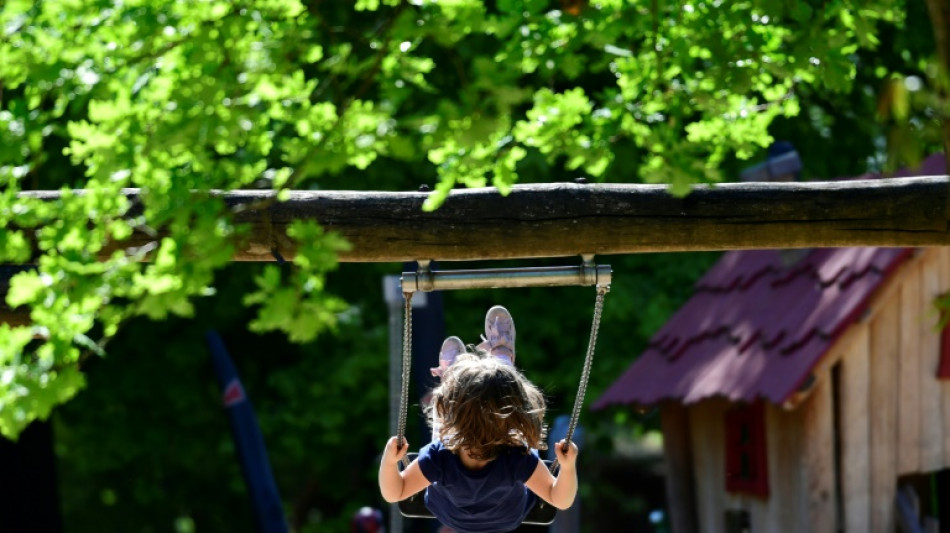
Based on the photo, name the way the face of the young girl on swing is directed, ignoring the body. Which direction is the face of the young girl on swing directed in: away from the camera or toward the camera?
away from the camera

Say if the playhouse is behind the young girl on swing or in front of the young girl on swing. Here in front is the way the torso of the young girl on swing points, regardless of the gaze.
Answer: in front

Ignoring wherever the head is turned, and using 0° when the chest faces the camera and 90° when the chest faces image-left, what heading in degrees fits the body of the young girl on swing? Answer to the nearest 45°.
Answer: approximately 180°
